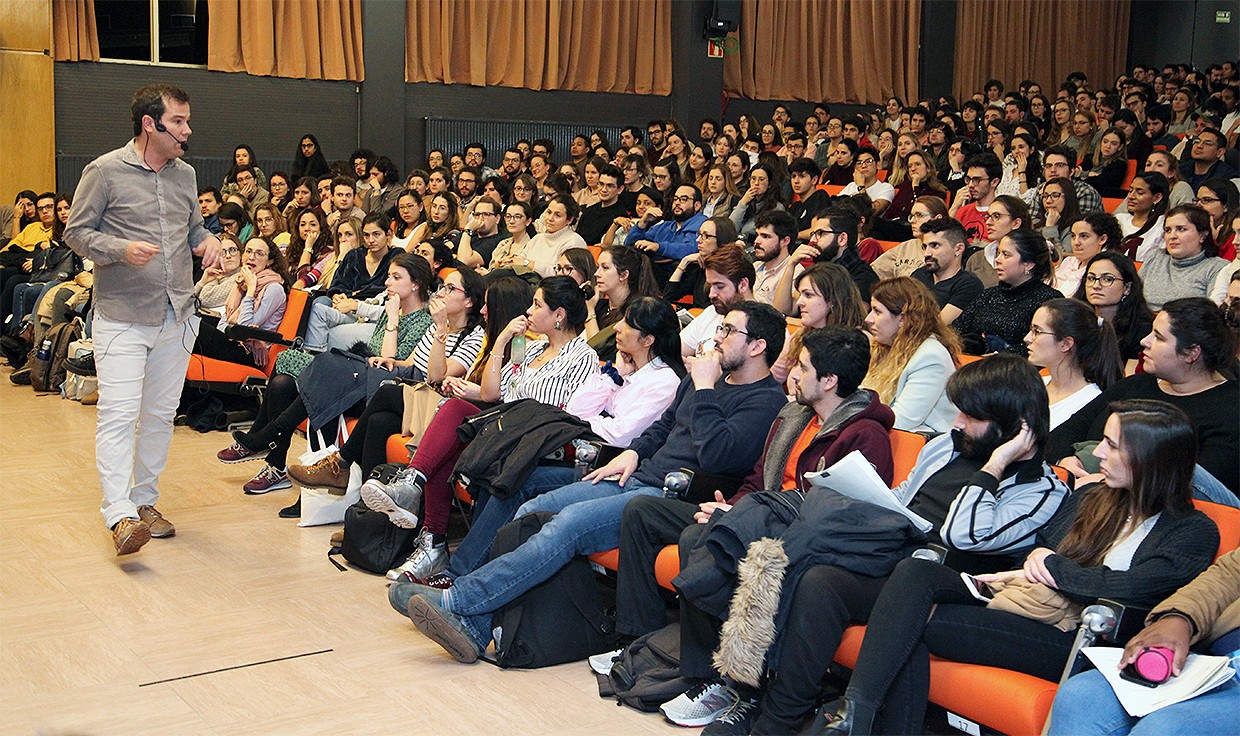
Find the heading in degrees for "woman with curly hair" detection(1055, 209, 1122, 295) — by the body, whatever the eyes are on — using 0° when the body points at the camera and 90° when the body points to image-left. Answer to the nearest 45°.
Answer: approximately 45°

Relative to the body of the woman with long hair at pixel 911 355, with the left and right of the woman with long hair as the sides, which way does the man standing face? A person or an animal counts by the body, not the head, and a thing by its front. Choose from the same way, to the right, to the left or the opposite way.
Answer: the opposite way

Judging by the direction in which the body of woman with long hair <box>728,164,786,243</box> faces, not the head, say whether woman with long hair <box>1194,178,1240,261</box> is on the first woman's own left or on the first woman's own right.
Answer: on the first woman's own left

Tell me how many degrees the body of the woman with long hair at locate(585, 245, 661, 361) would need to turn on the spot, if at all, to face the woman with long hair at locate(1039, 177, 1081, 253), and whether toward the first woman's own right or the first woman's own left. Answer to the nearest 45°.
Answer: approximately 135° to the first woman's own right

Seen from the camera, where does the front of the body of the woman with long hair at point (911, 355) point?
to the viewer's left

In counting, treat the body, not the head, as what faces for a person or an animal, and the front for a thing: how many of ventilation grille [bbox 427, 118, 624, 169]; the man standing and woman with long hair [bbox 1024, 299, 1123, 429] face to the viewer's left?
1

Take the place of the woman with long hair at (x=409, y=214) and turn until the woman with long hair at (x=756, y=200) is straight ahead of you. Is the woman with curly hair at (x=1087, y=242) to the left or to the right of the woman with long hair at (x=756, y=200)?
right

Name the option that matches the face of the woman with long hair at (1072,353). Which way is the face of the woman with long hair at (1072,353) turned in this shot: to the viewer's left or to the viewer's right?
to the viewer's left

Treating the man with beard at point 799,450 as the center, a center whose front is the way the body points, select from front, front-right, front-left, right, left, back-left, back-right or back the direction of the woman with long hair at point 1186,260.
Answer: back

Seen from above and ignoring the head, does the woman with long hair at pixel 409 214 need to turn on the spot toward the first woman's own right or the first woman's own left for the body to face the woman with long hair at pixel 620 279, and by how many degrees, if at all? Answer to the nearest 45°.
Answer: approximately 45° to the first woman's own left

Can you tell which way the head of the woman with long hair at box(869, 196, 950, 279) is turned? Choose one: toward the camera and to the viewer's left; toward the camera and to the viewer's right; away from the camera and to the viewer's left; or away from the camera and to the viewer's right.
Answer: toward the camera and to the viewer's left

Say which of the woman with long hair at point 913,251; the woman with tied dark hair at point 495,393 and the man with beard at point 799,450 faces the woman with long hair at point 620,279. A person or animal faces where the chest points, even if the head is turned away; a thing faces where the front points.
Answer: the woman with long hair at point 913,251
